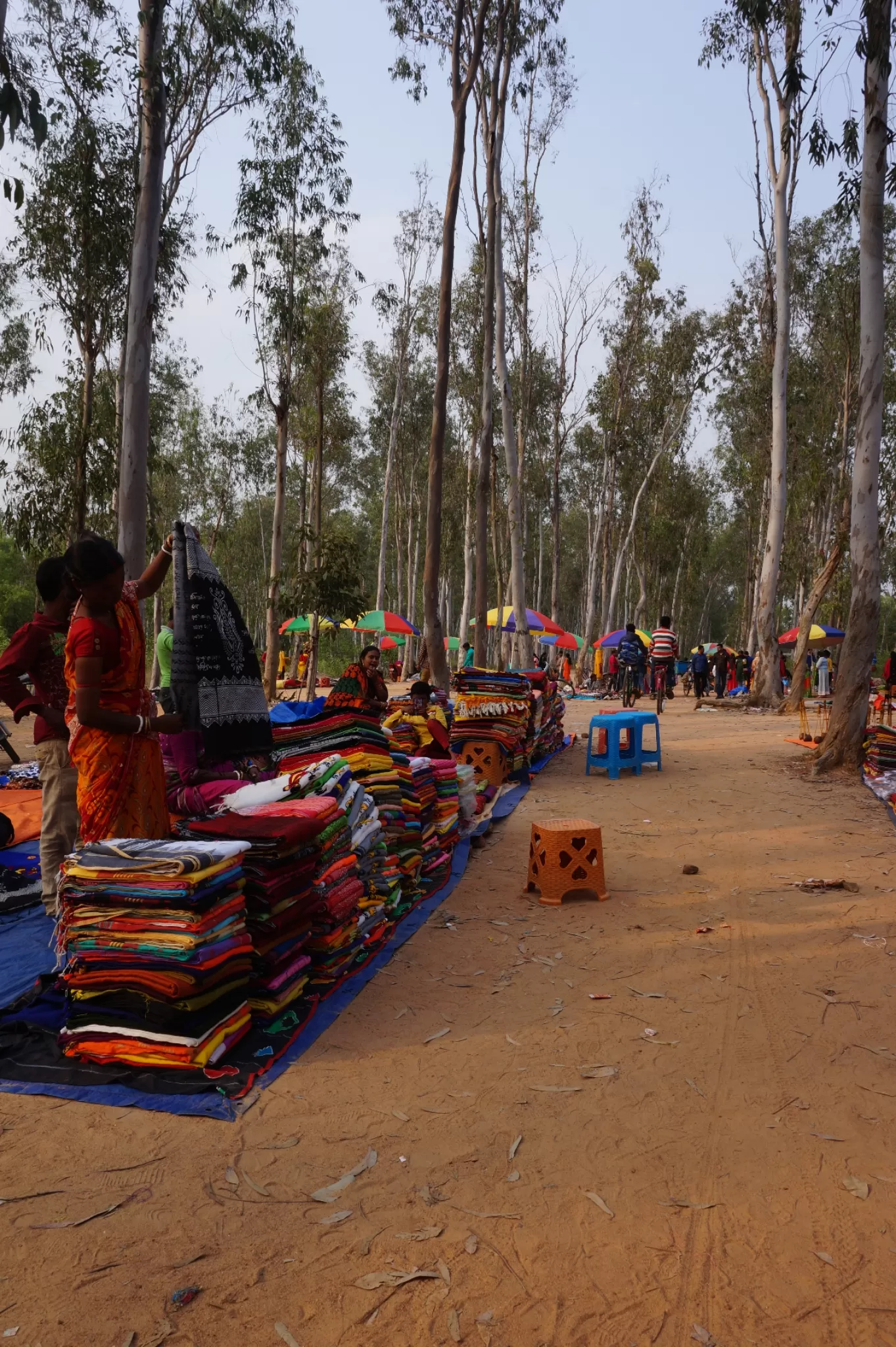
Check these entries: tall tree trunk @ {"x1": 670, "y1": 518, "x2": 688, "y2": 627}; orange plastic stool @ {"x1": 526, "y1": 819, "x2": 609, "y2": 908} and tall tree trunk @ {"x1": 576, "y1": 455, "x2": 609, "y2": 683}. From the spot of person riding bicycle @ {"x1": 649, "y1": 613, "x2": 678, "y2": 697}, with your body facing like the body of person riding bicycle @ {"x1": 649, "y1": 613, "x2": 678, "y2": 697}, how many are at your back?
1

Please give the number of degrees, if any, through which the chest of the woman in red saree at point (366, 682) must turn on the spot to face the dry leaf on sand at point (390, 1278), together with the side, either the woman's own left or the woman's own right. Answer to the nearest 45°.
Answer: approximately 45° to the woman's own right

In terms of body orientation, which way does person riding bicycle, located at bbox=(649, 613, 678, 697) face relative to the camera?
away from the camera

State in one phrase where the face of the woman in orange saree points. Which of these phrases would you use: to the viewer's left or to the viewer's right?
to the viewer's right

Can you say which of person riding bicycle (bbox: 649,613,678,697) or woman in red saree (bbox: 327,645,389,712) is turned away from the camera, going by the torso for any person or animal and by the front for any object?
the person riding bicycle

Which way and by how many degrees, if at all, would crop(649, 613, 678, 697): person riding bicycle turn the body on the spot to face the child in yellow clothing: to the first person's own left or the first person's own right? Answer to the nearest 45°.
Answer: approximately 180°

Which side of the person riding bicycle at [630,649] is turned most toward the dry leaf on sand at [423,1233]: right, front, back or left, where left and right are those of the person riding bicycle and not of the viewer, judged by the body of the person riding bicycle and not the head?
back

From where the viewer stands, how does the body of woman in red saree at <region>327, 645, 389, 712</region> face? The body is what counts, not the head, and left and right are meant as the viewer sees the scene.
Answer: facing the viewer and to the right of the viewer

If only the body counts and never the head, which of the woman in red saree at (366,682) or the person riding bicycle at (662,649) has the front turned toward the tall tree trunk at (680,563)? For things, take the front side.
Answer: the person riding bicycle

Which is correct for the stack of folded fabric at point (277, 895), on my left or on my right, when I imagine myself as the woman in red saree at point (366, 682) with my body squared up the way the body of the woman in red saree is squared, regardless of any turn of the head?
on my right

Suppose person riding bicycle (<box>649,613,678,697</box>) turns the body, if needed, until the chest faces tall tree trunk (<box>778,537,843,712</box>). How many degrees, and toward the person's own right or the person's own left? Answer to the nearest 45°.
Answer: approximately 90° to the person's own right

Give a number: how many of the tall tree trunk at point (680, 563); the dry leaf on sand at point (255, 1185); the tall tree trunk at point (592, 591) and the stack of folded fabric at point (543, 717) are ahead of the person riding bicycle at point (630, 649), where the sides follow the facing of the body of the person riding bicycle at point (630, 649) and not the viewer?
2

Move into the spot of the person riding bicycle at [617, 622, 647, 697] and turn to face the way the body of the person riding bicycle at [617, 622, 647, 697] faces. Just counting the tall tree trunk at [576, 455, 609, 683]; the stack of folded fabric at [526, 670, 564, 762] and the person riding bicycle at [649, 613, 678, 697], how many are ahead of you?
1

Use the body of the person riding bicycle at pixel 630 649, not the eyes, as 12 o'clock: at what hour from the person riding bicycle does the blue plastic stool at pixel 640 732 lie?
The blue plastic stool is roughly at 6 o'clock from the person riding bicycle.

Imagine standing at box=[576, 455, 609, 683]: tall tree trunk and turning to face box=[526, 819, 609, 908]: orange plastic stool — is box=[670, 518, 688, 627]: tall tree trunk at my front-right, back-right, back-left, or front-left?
back-left
